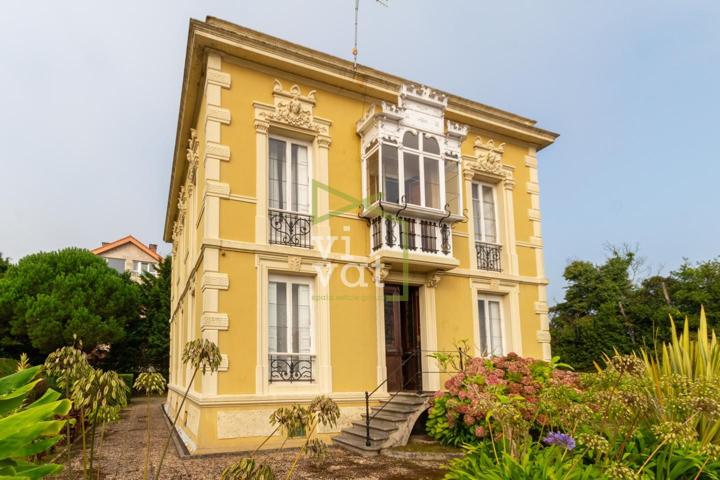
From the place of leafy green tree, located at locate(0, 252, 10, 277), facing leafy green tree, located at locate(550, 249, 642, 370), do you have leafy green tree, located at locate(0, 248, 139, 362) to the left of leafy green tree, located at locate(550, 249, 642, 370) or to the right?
right

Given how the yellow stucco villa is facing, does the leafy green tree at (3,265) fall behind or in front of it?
behind

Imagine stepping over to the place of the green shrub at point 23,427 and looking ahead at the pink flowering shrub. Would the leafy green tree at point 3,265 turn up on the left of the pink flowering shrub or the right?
left

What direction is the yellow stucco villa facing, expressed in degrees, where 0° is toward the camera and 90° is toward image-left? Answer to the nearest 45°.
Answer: approximately 315°

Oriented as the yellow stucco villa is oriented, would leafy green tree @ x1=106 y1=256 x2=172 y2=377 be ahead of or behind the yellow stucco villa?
behind

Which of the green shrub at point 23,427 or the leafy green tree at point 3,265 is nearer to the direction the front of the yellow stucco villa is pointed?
the green shrub

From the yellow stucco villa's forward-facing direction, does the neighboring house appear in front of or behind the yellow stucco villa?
behind

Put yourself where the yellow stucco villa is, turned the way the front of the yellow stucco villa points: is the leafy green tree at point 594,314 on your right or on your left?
on your left
